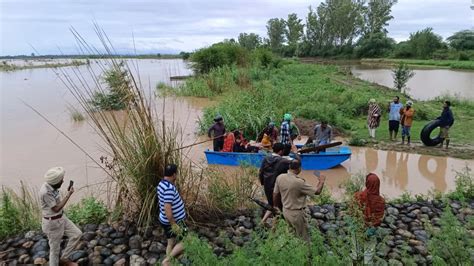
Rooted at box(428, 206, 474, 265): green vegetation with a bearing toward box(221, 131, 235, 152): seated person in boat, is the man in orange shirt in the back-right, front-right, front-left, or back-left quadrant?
front-right

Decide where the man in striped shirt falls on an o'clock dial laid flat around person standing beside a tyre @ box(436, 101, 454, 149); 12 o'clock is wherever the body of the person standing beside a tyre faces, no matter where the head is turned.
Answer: The man in striped shirt is roughly at 11 o'clock from the person standing beside a tyre.

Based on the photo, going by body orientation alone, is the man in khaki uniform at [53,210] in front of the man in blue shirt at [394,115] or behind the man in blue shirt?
in front

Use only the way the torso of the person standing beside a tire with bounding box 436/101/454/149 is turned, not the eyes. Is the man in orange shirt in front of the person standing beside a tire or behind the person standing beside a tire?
in front

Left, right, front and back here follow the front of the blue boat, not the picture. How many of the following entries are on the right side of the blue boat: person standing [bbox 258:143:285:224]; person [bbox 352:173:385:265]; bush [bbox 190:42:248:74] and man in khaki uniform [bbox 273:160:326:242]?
3

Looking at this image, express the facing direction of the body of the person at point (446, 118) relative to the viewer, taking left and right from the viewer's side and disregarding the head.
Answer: facing the viewer and to the left of the viewer

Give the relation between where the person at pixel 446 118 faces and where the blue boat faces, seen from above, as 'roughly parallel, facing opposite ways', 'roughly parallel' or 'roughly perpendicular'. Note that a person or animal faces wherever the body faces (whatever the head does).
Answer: roughly parallel, facing opposite ways

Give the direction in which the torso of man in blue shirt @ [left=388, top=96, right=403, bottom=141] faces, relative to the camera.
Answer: toward the camera

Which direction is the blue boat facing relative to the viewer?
to the viewer's right

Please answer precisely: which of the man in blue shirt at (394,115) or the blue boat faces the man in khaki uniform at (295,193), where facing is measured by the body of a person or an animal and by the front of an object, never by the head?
the man in blue shirt

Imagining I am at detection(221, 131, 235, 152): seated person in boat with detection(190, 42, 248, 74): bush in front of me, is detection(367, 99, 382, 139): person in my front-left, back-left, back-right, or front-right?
front-right

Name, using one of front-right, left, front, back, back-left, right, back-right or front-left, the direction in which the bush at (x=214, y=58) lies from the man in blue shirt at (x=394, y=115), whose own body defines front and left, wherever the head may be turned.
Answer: back-right

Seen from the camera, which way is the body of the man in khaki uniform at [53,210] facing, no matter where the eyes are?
to the viewer's right

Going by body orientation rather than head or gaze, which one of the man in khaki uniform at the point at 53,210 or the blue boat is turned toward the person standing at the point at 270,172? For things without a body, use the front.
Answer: the man in khaki uniform

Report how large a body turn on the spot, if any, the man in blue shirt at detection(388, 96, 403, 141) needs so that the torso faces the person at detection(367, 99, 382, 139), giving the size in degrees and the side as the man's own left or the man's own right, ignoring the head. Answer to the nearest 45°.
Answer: approximately 90° to the man's own right
